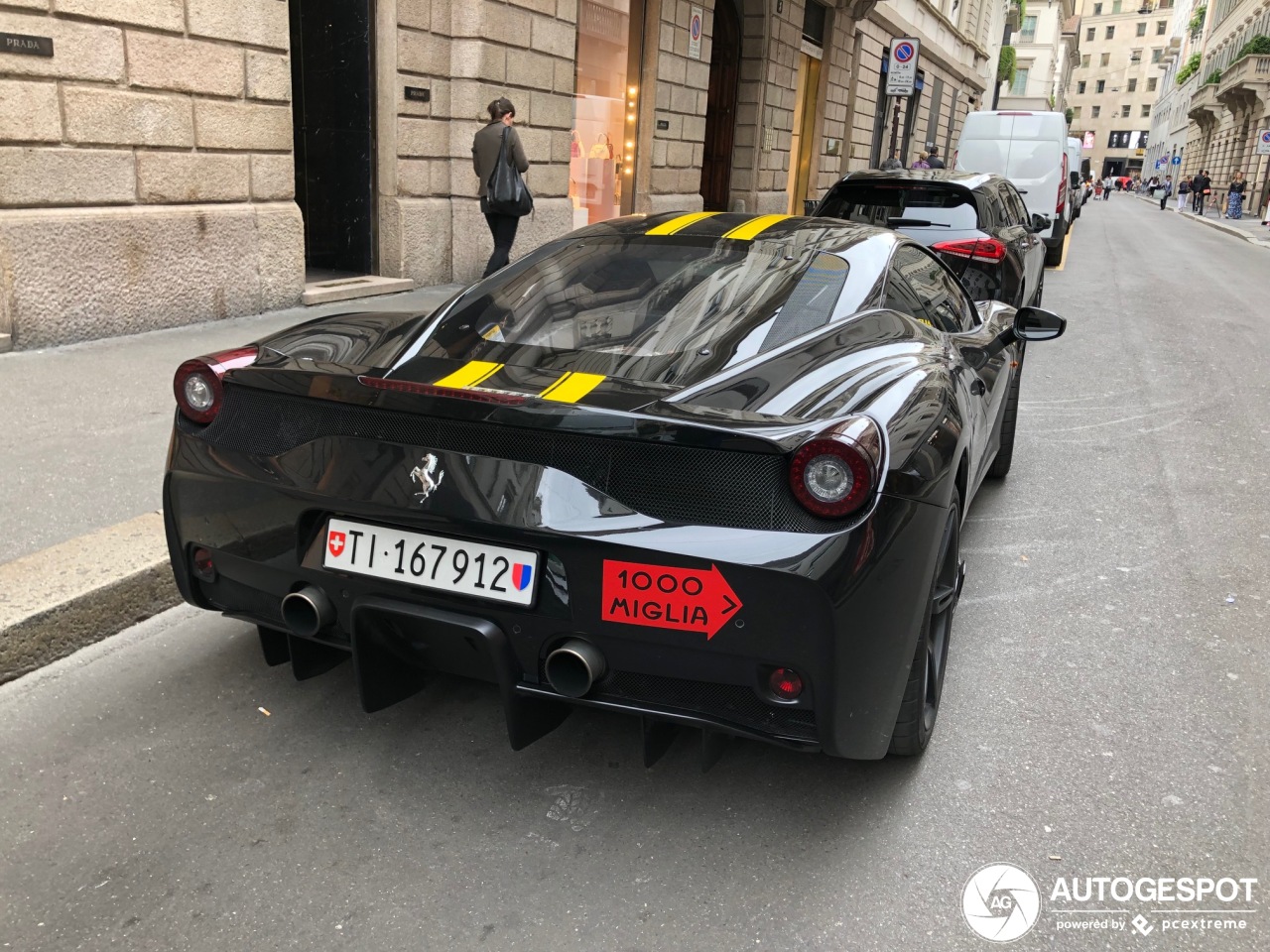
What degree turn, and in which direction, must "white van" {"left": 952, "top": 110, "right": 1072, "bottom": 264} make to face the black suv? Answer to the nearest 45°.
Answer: approximately 180°

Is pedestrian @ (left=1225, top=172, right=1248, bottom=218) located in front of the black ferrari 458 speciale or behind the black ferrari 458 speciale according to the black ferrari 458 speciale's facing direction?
in front

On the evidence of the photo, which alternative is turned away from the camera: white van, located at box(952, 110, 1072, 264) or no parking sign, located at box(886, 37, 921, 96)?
the white van

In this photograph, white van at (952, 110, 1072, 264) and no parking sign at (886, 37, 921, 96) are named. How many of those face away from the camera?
1

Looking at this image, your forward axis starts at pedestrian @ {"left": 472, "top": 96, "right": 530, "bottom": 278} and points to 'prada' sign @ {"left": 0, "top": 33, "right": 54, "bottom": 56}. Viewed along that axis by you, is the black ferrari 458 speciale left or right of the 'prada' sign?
left

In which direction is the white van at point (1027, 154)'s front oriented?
away from the camera

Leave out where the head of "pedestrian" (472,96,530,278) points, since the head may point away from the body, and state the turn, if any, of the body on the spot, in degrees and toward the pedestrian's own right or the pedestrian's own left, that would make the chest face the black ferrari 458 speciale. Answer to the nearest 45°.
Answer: approximately 135° to the pedestrian's own right

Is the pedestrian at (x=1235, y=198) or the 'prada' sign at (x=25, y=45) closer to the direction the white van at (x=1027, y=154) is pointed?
the pedestrian

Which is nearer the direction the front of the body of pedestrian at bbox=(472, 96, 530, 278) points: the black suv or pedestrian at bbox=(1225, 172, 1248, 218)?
the pedestrian

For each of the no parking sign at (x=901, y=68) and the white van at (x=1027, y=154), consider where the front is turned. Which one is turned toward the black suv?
the no parking sign

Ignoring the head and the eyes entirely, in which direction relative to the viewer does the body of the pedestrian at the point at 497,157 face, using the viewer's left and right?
facing away from the viewer and to the right of the viewer

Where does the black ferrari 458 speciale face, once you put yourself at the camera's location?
facing away from the viewer and to the right of the viewer
